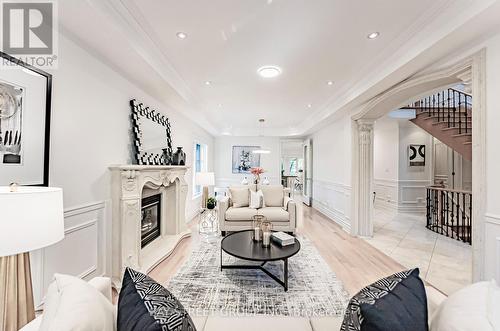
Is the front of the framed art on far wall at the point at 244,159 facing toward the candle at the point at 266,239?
yes

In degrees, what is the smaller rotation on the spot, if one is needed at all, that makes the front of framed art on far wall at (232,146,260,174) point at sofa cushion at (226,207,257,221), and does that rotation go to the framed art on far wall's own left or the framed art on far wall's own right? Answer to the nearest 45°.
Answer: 0° — it already faces it

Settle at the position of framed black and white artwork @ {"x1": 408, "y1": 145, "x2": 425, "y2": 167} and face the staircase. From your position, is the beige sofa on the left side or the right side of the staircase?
right

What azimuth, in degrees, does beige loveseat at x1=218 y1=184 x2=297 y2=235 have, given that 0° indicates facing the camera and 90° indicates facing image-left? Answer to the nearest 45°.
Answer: approximately 0°

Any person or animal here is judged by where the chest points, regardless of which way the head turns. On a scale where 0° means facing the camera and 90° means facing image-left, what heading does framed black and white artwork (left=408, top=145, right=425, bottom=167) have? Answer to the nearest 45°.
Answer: approximately 0°

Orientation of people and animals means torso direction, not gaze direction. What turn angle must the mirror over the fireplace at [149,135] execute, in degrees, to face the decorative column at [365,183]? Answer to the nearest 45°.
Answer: approximately 45° to its left
